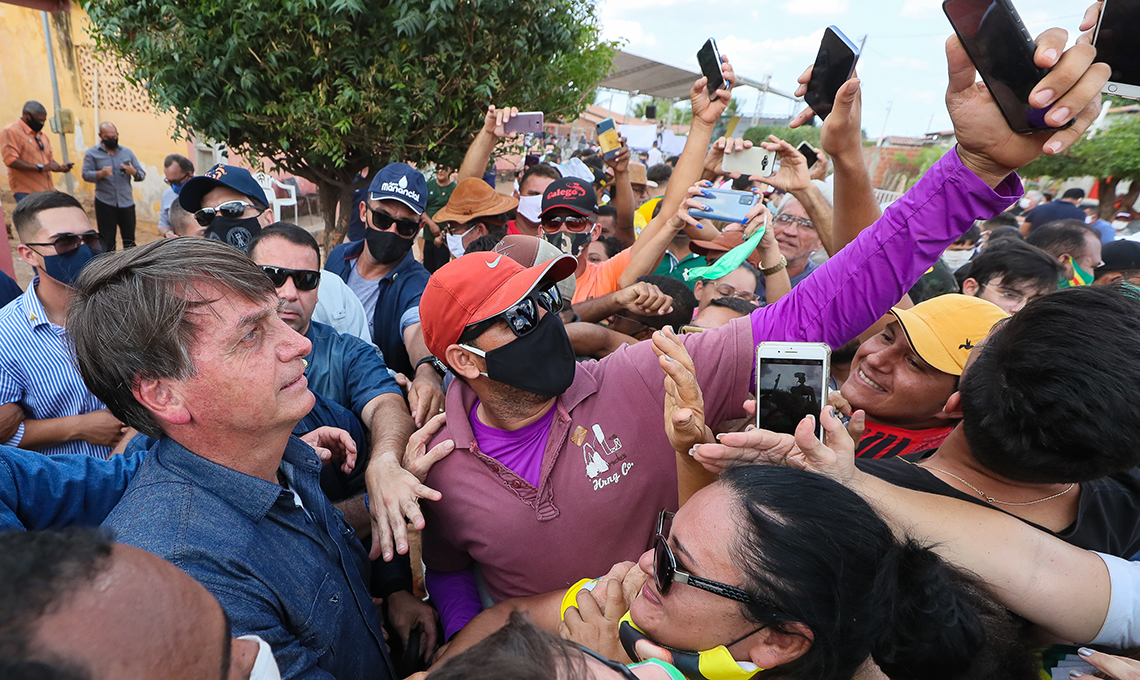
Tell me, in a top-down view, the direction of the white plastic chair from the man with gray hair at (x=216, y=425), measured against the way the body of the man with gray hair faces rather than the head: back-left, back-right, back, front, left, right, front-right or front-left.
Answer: left

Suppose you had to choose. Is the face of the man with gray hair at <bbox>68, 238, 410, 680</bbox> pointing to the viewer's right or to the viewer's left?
to the viewer's right

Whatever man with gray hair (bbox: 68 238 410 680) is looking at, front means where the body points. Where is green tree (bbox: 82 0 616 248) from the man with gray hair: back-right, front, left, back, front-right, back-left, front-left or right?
left

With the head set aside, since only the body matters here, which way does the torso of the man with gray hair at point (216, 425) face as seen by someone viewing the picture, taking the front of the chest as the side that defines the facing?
to the viewer's right

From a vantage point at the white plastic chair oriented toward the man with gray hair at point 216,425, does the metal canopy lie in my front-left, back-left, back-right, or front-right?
back-left
